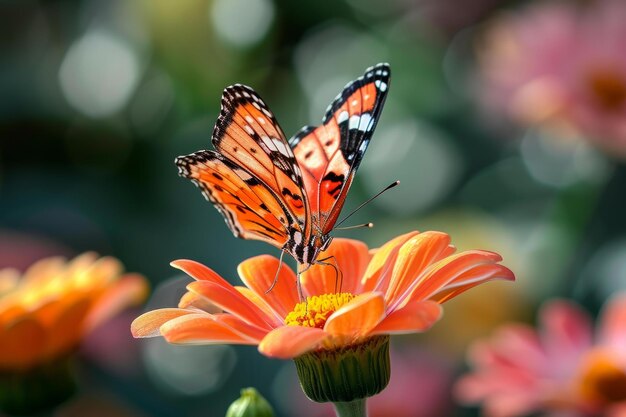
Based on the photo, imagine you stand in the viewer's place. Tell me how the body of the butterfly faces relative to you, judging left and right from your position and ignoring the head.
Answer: facing the viewer and to the right of the viewer
